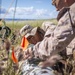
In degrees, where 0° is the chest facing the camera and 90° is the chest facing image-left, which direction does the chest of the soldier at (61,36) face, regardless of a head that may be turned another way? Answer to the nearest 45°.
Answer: approximately 90°
